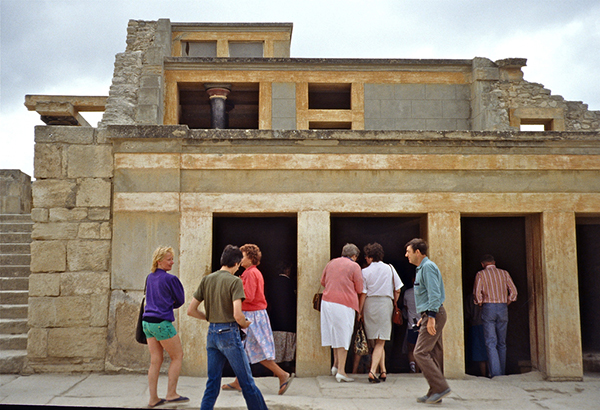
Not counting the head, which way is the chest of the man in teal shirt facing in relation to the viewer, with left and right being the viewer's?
facing to the left of the viewer

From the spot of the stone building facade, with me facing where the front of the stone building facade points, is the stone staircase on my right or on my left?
on my right

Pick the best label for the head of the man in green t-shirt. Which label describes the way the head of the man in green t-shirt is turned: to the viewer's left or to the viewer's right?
to the viewer's right
